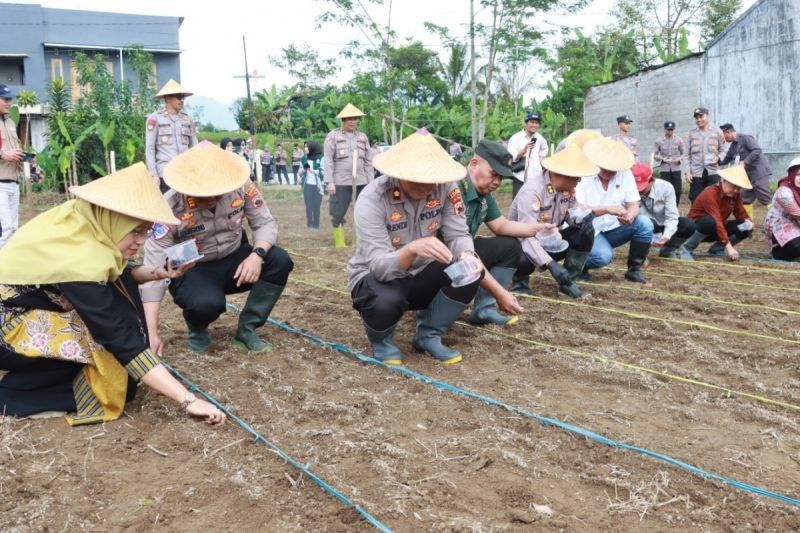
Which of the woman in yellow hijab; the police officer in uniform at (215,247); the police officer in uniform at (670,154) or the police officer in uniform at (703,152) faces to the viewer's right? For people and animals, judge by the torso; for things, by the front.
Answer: the woman in yellow hijab

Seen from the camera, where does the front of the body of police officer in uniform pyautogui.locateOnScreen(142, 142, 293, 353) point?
toward the camera

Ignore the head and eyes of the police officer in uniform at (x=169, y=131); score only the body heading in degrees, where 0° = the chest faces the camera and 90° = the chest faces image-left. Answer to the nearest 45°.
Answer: approximately 315°

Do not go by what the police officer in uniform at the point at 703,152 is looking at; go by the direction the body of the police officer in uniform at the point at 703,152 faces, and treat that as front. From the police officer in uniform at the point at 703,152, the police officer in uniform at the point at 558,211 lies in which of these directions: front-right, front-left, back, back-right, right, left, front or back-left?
front

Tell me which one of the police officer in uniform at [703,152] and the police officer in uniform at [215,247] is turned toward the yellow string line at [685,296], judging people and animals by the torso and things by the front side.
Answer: the police officer in uniform at [703,152]

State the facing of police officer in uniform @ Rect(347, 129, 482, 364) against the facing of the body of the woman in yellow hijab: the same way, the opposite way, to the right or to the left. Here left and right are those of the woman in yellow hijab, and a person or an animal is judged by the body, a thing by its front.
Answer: to the right

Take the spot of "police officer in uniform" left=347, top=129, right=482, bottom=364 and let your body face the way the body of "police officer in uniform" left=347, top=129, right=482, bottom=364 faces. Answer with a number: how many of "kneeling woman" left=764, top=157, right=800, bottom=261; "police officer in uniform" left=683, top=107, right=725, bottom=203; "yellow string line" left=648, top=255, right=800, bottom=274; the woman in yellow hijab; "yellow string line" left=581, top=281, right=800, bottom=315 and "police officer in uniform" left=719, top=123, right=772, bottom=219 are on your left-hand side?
5

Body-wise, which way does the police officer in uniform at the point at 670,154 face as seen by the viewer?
toward the camera

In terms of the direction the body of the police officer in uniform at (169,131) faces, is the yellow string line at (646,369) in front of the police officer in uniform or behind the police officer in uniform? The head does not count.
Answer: in front

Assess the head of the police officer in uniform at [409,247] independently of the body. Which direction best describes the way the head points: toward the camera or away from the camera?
toward the camera

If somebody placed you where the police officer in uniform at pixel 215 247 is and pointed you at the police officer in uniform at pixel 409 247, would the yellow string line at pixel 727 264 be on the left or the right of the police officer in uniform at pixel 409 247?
left

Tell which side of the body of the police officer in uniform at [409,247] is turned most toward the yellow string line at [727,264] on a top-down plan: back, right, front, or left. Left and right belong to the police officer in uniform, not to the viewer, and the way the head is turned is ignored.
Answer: left

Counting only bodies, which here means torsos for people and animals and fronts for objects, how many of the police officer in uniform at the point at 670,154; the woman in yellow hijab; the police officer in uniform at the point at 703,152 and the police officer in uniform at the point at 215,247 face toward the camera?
3

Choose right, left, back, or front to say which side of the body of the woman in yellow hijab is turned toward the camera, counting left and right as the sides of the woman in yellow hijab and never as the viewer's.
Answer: right

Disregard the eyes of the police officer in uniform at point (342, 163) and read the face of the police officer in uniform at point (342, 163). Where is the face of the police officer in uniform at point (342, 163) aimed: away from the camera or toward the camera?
toward the camera

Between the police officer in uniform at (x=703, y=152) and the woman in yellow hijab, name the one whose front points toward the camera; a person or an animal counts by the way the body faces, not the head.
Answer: the police officer in uniform

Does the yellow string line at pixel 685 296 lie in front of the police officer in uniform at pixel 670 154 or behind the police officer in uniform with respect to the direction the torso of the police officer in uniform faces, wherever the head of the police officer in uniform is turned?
in front
